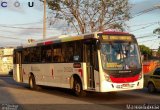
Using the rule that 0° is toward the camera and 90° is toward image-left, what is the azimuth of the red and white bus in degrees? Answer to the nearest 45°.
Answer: approximately 315°
